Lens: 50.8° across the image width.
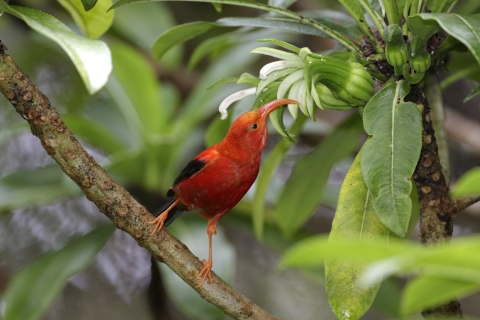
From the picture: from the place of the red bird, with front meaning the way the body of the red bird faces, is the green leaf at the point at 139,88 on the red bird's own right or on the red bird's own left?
on the red bird's own left

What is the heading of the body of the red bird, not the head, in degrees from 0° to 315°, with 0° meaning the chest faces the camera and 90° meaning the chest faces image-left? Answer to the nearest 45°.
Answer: approximately 270°

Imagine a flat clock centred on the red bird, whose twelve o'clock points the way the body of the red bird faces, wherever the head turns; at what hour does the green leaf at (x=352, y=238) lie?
The green leaf is roughly at 12 o'clock from the red bird.

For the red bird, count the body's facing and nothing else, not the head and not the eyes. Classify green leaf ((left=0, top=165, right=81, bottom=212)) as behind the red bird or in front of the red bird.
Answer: behind

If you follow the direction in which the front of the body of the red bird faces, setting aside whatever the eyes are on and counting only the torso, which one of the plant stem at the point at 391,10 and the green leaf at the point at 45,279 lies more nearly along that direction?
the plant stem
